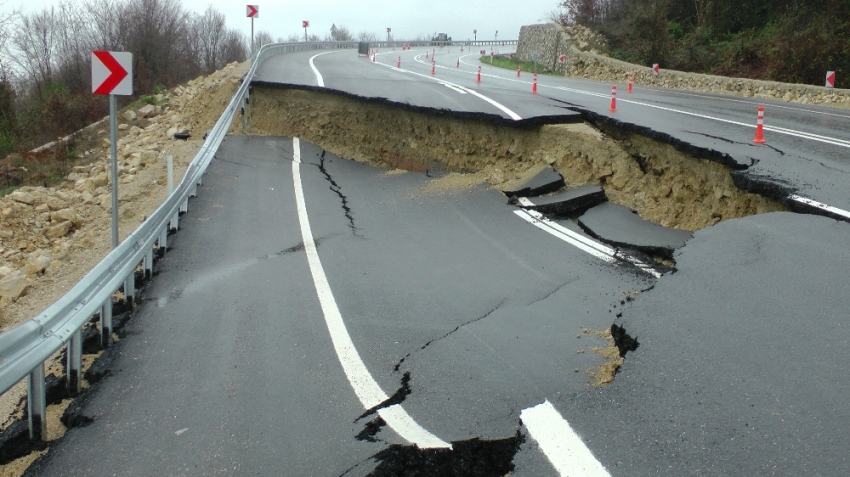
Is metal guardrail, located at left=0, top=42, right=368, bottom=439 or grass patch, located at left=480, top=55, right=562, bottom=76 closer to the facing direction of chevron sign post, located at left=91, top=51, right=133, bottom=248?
the metal guardrail

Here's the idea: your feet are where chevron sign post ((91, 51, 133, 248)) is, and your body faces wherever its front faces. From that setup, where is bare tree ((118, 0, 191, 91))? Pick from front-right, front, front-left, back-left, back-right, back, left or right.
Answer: back

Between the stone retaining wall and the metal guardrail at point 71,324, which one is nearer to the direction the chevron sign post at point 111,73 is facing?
the metal guardrail

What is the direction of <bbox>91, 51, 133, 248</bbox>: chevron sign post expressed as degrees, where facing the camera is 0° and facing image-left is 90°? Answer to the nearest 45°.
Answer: approximately 0°

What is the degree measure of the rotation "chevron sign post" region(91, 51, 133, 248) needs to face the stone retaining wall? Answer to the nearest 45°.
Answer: approximately 135° to its left

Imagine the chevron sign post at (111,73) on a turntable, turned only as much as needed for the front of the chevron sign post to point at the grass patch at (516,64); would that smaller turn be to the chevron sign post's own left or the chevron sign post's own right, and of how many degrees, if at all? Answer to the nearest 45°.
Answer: approximately 135° to the chevron sign post's own left

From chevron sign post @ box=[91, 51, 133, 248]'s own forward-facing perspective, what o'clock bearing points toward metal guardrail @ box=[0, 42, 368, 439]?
The metal guardrail is roughly at 12 o'clock from the chevron sign post.
